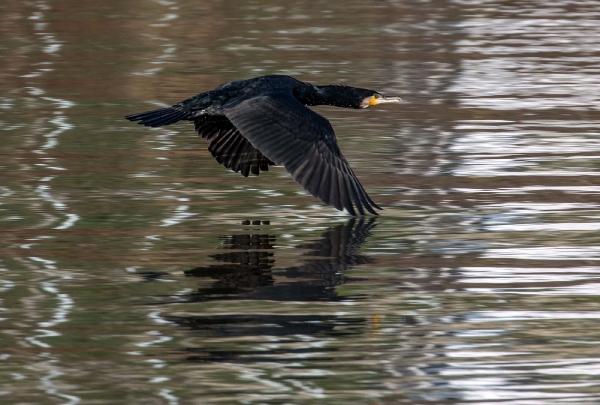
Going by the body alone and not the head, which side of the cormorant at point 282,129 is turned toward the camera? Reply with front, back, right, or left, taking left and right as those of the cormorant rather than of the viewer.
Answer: right
